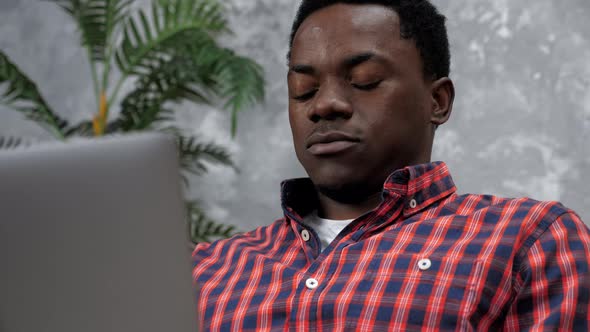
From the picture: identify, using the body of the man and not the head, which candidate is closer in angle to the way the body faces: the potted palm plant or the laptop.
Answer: the laptop

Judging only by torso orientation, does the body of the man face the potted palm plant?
no

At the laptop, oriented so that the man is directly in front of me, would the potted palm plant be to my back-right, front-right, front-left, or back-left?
front-left

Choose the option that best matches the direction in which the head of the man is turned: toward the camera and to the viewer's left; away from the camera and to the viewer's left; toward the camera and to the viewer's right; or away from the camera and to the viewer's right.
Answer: toward the camera and to the viewer's left

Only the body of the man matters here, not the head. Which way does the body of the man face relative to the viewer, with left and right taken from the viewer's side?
facing the viewer and to the left of the viewer

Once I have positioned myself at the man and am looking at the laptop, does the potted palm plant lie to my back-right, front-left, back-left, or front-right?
back-right
